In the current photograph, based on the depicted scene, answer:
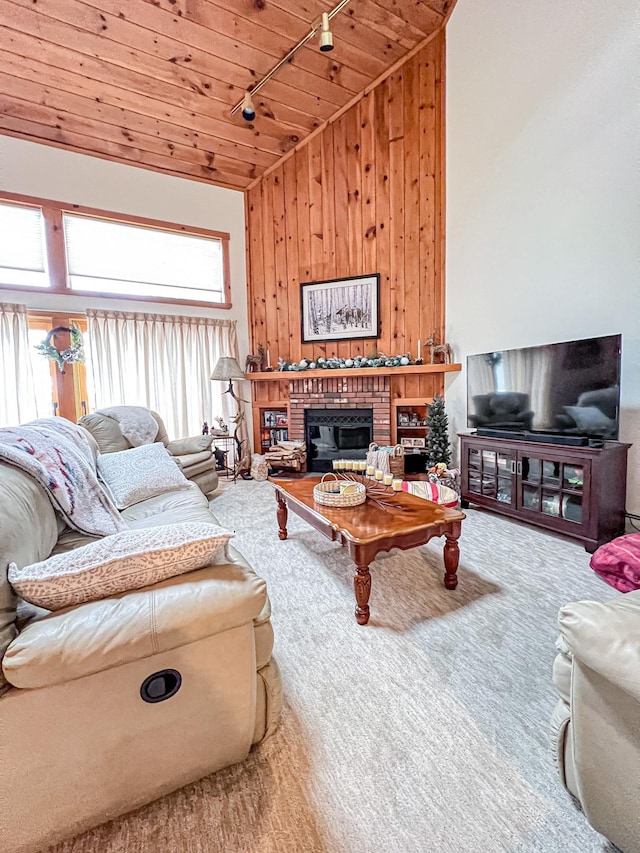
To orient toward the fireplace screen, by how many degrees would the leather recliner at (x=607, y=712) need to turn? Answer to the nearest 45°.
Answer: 0° — it already faces it

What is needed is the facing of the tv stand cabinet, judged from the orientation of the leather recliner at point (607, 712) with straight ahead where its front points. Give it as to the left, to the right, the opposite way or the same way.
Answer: to the left

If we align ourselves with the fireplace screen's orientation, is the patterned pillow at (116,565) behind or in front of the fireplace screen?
in front

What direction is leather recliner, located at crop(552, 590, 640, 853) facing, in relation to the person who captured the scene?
facing away from the viewer and to the left of the viewer

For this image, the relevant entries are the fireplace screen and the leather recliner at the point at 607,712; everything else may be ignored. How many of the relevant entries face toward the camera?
1

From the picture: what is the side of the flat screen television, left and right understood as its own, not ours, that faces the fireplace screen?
right

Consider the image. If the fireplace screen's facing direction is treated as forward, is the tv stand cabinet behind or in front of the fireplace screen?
in front

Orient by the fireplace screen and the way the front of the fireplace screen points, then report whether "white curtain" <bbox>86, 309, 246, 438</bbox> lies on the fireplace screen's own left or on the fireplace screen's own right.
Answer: on the fireplace screen's own right

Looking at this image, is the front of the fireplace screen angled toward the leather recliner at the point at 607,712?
yes

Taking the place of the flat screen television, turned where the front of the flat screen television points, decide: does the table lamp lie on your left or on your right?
on your right
